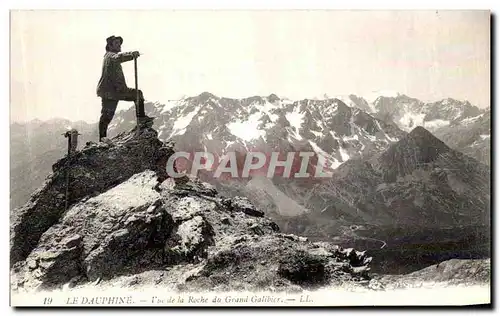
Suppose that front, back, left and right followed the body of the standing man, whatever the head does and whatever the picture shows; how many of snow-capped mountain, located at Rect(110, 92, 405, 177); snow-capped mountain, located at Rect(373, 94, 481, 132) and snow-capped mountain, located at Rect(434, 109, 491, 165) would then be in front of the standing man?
3

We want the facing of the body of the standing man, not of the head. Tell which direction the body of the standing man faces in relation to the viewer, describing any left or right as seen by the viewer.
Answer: facing to the right of the viewer

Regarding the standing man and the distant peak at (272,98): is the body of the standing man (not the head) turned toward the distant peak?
no

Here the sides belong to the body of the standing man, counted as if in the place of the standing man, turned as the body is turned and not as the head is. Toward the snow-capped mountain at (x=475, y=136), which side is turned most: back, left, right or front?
left
